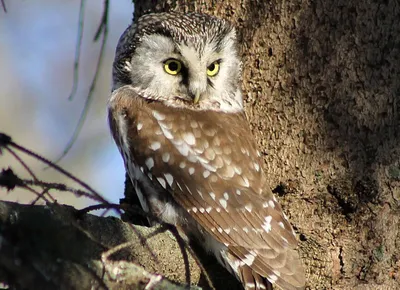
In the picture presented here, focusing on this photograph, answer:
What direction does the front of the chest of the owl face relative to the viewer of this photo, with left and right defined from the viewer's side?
facing away from the viewer and to the left of the viewer
